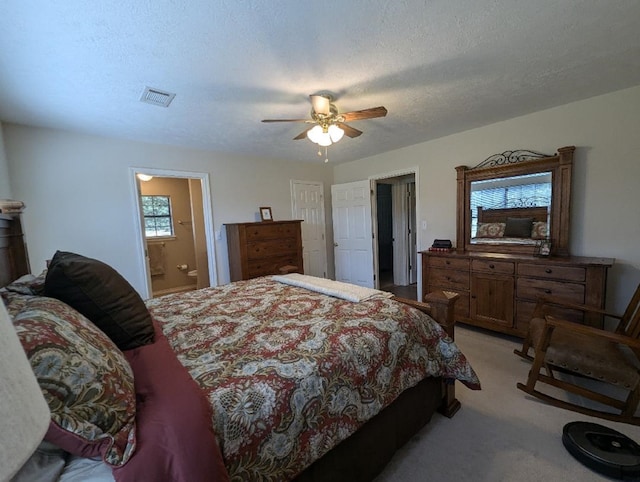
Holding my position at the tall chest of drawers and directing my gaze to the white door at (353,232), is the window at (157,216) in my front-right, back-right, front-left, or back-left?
back-left

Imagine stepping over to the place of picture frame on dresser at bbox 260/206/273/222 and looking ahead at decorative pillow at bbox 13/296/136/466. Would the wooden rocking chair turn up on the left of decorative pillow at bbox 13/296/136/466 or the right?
left

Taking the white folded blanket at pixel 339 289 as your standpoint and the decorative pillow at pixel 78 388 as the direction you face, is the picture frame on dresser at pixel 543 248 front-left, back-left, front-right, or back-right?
back-left

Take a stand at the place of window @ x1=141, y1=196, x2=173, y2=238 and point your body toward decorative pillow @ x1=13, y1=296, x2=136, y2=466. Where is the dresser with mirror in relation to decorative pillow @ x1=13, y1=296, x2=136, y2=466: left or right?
left

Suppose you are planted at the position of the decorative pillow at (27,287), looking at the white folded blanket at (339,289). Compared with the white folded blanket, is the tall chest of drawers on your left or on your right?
left

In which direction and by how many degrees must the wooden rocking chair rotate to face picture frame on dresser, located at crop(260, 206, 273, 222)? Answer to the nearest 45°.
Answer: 0° — it already faces it

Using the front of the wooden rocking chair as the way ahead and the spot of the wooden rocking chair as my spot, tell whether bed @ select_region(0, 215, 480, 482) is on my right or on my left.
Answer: on my left

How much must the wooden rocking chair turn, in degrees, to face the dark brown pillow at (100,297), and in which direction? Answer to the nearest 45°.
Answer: approximately 45° to its left

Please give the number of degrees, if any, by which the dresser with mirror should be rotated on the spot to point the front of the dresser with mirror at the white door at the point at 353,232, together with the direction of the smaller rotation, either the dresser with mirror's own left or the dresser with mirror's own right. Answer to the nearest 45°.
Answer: approximately 45° to the dresser with mirror's own right

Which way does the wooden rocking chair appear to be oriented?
to the viewer's left

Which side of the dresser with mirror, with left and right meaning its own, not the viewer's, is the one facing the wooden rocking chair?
left

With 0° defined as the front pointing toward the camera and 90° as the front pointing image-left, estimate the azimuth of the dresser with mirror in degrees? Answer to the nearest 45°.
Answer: approximately 45°

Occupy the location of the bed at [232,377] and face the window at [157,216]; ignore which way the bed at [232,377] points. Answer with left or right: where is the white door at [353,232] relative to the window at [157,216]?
right
